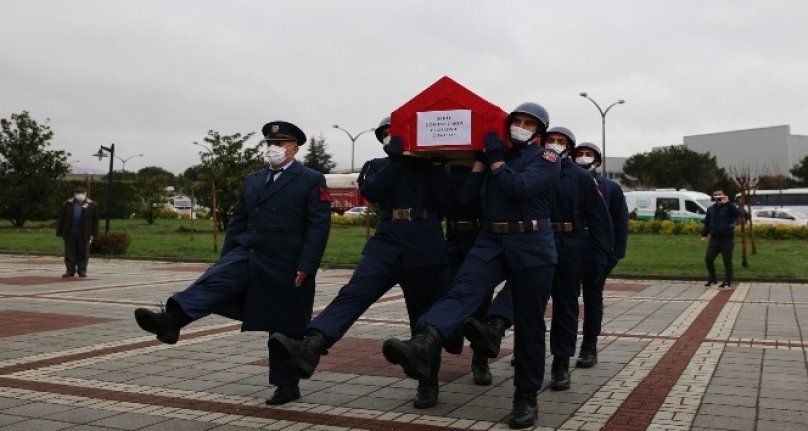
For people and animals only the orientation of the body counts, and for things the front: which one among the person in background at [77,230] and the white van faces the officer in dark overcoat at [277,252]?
the person in background

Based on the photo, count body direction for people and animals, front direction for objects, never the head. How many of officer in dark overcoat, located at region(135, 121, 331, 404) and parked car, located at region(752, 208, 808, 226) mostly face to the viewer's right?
1

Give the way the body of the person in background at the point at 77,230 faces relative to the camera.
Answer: toward the camera

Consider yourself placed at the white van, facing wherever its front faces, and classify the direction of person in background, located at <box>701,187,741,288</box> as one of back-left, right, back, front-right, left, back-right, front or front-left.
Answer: right

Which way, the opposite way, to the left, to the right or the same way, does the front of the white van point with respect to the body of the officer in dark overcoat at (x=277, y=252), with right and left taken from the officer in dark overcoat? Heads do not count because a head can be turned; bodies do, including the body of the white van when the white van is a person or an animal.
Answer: to the left

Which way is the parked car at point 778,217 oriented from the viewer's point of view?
to the viewer's right

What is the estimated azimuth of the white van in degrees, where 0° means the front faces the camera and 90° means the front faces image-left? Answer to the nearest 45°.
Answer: approximately 270°

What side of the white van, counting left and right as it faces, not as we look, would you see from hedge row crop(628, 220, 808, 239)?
right

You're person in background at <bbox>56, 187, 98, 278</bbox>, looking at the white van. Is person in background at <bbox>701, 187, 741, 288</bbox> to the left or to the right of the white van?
right
